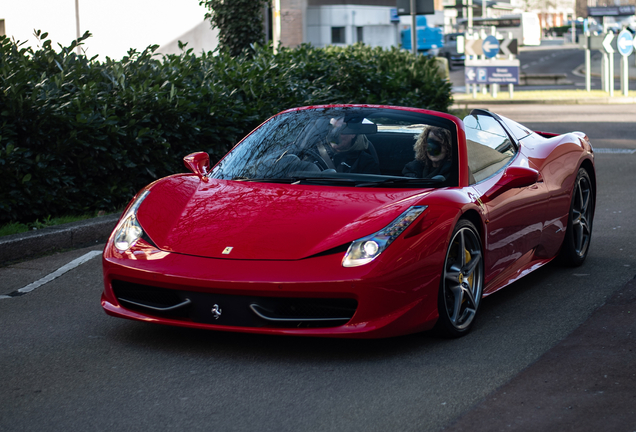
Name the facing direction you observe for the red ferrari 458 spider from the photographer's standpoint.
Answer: facing the viewer and to the left of the viewer

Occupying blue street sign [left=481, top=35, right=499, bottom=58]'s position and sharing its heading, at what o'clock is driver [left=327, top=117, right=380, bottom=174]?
The driver is roughly at 12 o'clock from the blue street sign.

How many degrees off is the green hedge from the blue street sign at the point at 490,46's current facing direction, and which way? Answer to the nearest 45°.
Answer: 0° — it already faces it

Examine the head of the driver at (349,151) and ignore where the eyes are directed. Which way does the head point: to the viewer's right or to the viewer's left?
to the viewer's left

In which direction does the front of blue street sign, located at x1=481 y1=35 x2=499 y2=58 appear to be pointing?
toward the camera

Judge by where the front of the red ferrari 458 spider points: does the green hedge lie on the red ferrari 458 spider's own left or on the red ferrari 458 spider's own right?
on the red ferrari 458 spider's own right

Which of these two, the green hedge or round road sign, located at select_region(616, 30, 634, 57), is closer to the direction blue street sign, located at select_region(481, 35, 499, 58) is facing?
the green hedge

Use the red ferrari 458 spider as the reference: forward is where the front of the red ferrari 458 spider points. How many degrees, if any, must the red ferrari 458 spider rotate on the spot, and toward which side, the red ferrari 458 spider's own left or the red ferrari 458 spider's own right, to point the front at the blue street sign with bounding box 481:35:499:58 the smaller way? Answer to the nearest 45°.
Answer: approximately 135° to the red ferrari 458 spider's own right

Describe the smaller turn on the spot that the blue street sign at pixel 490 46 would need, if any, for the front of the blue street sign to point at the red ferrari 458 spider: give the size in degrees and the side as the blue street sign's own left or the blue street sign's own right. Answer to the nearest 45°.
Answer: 0° — it already faces it

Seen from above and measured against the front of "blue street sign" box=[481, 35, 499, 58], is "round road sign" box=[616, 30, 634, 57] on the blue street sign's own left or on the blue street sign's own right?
on the blue street sign's own left

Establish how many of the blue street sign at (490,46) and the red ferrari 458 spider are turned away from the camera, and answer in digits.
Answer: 0

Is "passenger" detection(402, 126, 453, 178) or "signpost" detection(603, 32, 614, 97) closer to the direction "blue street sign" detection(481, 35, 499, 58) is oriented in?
the passenger
